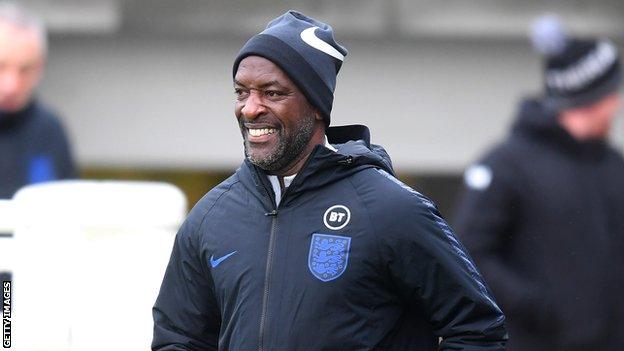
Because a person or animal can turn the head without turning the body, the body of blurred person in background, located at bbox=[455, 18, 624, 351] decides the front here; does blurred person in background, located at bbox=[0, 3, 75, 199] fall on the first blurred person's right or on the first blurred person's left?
on the first blurred person's right

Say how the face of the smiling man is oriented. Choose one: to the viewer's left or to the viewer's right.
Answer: to the viewer's left

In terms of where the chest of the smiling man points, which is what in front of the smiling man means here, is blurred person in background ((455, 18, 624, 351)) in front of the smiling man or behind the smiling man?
behind

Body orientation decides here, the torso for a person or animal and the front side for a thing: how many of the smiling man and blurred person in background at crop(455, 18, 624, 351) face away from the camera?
0

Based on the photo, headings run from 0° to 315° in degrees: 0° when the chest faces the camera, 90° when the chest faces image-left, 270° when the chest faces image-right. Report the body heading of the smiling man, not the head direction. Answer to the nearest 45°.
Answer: approximately 45°

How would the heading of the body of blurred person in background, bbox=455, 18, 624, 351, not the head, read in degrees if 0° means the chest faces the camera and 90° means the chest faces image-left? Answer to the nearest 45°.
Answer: approximately 315°
